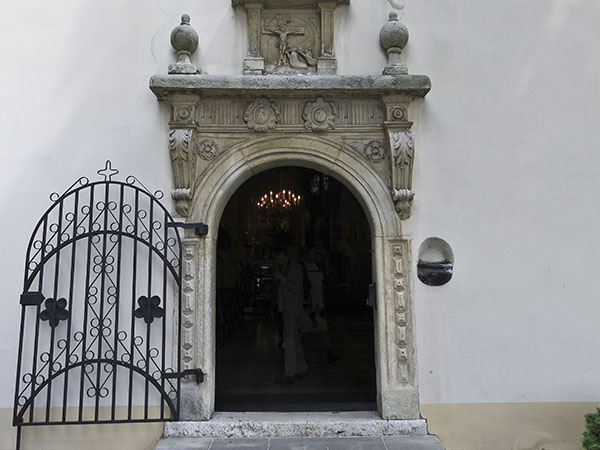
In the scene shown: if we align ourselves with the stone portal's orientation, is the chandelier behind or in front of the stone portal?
behind

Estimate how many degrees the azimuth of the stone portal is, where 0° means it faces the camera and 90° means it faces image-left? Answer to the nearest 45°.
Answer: approximately 0°

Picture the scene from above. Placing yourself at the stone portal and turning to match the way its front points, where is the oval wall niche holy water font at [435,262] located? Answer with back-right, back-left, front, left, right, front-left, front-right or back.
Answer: left

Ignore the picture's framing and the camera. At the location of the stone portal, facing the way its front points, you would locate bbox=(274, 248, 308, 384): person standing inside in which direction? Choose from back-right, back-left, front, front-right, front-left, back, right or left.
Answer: back
